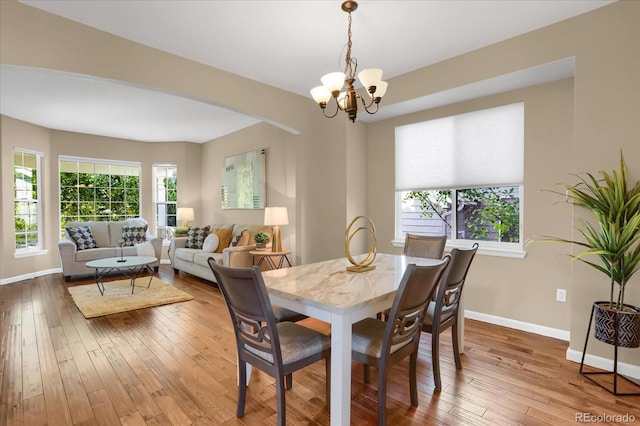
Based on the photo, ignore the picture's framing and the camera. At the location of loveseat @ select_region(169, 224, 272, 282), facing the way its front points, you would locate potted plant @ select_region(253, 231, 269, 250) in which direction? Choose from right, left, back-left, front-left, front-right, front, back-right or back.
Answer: left

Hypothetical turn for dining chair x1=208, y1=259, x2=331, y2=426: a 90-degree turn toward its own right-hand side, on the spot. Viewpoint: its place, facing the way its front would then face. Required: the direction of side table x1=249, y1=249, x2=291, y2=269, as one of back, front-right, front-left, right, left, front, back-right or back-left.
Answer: back-left

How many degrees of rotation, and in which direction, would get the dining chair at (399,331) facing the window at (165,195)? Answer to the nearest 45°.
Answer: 0° — it already faces it

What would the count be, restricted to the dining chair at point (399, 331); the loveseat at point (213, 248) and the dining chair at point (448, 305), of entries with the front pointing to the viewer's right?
0

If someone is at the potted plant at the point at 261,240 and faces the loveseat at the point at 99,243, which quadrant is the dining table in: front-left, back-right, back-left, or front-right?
back-left

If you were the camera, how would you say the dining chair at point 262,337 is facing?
facing away from the viewer and to the right of the viewer

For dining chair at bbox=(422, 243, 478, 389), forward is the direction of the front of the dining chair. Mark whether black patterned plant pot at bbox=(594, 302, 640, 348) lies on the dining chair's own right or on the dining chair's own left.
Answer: on the dining chair's own right

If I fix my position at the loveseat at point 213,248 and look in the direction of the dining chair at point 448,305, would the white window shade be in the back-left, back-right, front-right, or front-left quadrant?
front-left

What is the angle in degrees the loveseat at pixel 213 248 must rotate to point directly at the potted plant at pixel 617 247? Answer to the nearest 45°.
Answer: approximately 90° to its left

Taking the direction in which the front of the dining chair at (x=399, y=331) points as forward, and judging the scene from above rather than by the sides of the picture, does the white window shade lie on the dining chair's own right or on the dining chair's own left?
on the dining chair's own right

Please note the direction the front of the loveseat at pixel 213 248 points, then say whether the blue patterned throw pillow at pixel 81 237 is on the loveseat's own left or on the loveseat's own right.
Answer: on the loveseat's own right

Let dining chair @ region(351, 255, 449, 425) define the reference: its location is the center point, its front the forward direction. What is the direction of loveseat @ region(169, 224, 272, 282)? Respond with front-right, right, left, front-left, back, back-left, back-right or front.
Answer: front

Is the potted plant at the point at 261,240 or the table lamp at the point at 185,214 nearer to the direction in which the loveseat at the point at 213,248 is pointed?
the potted plant

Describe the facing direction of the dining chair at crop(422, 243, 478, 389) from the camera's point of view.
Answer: facing away from the viewer and to the left of the viewer

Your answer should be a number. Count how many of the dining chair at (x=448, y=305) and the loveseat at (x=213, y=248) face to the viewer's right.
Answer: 0

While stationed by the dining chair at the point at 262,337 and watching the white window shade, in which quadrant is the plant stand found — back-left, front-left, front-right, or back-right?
front-right

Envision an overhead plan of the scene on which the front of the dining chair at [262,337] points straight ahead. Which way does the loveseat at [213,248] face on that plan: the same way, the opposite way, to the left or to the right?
the opposite way

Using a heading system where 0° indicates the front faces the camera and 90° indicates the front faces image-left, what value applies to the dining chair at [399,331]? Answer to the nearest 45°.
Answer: approximately 135°

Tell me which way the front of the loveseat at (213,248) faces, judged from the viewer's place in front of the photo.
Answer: facing the viewer and to the left of the viewer
